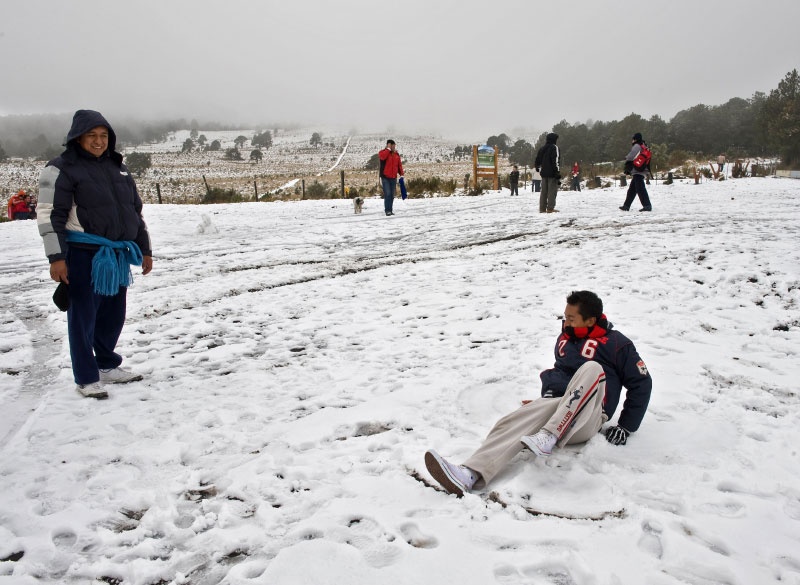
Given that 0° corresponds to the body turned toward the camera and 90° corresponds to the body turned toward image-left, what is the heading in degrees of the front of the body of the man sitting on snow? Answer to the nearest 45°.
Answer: approximately 45°

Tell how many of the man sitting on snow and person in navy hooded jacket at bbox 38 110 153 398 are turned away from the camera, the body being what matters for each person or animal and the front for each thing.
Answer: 0

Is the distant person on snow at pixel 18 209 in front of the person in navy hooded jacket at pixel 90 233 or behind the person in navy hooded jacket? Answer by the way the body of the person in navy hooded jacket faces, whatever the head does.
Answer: behind

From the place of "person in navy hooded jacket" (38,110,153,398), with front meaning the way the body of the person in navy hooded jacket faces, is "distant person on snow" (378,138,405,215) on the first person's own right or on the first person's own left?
on the first person's own left

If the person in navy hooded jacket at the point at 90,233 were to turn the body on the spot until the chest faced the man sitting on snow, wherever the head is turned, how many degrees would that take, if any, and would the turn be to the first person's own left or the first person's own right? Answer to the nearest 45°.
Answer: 0° — they already face them

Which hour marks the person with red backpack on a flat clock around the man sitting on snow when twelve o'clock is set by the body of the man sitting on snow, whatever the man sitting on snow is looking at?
The person with red backpack is roughly at 5 o'clock from the man sitting on snow.

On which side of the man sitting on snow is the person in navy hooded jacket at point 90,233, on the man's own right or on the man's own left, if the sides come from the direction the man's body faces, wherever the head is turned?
on the man's own right

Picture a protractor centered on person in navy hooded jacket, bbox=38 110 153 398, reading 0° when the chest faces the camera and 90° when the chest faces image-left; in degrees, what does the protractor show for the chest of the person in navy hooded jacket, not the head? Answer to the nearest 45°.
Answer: approximately 315°
